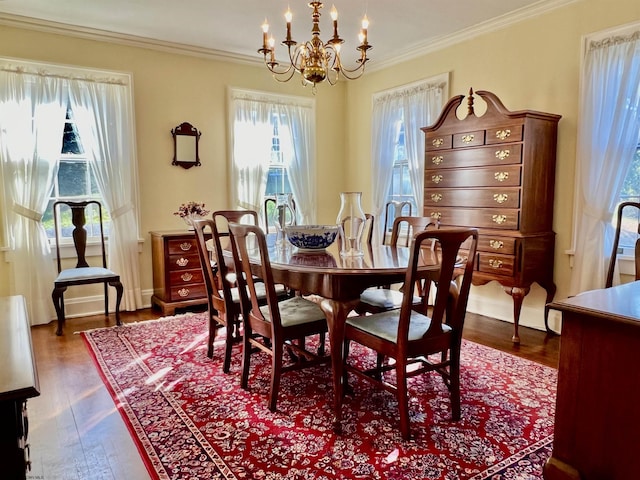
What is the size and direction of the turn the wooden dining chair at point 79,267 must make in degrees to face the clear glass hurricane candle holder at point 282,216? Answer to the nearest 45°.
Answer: approximately 45° to its left

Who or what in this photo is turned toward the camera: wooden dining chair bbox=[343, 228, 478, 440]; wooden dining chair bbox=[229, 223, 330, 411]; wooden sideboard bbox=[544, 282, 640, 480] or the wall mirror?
the wall mirror

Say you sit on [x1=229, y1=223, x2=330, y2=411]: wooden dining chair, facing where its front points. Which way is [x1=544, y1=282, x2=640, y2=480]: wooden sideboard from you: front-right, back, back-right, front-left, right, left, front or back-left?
right

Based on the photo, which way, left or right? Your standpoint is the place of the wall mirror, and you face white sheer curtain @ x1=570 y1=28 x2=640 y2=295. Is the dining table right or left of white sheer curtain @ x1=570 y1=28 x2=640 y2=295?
right

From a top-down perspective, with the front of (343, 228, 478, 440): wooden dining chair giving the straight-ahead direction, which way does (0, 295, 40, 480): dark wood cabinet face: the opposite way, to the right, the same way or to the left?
to the right

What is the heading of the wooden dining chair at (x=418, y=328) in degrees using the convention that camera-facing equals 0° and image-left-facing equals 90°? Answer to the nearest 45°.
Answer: approximately 135°

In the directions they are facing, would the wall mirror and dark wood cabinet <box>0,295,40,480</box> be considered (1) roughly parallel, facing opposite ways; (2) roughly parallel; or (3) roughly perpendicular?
roughly perpendicular

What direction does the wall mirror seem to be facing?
toward the camera

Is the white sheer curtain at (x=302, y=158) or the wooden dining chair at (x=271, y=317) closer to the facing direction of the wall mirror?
the wooden dining chair

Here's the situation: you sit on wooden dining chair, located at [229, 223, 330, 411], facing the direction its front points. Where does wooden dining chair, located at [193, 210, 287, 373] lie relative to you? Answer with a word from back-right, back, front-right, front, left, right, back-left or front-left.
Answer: left

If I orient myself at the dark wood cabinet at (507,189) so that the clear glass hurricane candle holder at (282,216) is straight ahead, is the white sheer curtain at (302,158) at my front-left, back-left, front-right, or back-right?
front-right

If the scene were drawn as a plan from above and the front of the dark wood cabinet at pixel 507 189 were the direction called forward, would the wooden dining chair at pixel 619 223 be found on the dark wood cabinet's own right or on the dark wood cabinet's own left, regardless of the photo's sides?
on the dark wood cabinet's own left

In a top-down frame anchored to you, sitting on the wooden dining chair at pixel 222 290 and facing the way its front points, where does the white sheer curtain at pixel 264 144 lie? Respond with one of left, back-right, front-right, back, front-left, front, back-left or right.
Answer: front-left

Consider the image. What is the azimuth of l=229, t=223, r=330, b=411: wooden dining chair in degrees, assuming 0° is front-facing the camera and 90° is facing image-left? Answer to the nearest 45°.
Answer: approximately 225°

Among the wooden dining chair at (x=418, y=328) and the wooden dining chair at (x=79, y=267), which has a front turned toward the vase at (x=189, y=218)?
the wooden dining chair at (x=418, y=328)

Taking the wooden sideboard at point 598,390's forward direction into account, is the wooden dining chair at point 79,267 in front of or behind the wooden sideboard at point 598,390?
in front

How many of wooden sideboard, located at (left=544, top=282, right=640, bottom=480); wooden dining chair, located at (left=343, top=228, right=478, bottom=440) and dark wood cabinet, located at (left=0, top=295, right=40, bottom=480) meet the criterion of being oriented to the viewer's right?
1

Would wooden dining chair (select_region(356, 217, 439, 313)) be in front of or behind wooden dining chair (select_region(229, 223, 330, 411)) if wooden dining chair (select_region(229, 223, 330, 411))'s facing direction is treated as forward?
in front
